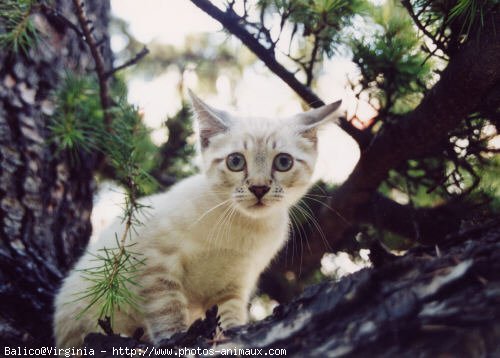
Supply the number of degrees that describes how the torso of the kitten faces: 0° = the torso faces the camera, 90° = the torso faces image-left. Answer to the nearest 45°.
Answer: approximately 315°

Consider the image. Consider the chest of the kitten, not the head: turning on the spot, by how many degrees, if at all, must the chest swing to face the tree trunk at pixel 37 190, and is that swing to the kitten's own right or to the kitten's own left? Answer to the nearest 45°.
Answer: approximately 135° to the kitten's own right
